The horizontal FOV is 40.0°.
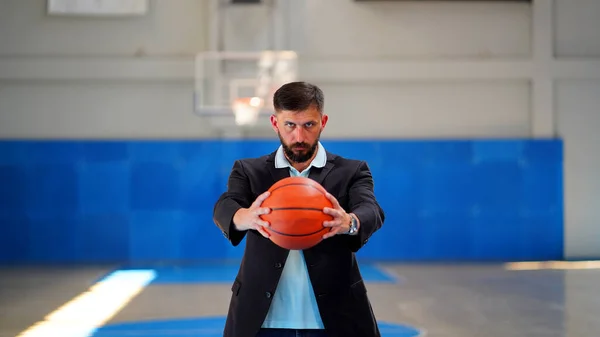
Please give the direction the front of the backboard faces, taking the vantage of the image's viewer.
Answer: facing the viewer

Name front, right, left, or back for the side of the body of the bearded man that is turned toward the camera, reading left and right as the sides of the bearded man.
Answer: front

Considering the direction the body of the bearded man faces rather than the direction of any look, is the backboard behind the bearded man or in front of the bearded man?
behind

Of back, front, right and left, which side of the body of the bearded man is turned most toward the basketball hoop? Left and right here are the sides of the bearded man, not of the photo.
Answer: back

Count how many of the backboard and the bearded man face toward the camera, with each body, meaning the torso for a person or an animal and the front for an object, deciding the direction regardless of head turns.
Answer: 2

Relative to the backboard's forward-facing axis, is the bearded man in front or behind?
in front
